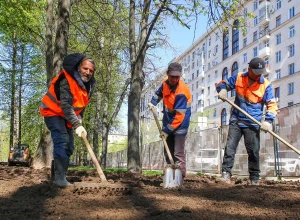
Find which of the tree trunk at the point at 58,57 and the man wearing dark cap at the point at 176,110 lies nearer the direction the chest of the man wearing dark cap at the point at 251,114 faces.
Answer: the man wearing dark cap

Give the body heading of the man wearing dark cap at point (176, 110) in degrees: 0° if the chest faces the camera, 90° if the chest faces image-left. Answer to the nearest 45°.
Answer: approximately 45°

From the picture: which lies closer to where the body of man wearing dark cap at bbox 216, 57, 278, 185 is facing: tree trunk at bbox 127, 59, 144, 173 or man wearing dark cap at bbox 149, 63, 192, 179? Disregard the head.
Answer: the man wearing dark cap

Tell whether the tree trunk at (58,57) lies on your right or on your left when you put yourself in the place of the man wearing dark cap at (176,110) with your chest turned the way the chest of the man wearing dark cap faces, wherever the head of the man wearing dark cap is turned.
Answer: on your right

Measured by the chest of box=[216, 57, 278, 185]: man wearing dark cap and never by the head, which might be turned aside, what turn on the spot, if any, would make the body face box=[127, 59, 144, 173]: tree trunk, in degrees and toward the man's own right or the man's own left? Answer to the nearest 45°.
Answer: approximately 135° to the man's own right

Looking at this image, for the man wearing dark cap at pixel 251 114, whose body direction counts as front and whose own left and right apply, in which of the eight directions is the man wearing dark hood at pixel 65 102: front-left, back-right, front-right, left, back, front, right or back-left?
front-right

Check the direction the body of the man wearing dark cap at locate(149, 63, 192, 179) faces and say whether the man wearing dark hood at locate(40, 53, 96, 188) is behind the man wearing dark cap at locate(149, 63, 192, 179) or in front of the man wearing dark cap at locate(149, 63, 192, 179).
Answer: in front

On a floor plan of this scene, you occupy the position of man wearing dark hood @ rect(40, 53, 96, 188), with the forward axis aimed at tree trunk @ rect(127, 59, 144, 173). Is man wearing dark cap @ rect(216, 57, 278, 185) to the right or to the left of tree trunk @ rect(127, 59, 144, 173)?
right

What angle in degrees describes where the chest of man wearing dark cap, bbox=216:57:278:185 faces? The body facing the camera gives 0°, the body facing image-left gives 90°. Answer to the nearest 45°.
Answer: approximately 0°

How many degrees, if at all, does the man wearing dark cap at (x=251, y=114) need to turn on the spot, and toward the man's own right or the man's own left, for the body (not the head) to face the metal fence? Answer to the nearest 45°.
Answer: approximately 180°
